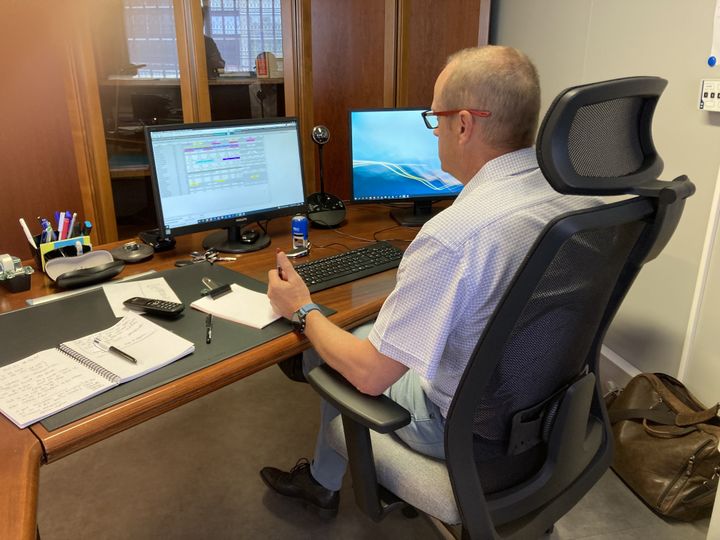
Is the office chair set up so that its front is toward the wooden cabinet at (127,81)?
yes

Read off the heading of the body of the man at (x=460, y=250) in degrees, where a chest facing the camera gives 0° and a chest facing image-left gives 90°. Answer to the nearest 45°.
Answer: approximately 135°

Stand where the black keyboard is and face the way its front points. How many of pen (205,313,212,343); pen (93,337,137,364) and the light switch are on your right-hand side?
2

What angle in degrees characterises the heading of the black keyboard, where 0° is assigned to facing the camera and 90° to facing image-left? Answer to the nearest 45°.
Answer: approximately 315°

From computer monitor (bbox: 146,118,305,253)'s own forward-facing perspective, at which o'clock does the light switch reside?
The light switch is roughly at 11 o'clock from the computer monitor.

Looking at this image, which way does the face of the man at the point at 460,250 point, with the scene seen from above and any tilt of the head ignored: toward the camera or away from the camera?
away from the camera

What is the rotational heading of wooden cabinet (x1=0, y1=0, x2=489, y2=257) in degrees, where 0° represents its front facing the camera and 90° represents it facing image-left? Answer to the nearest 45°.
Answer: approximately 315°
